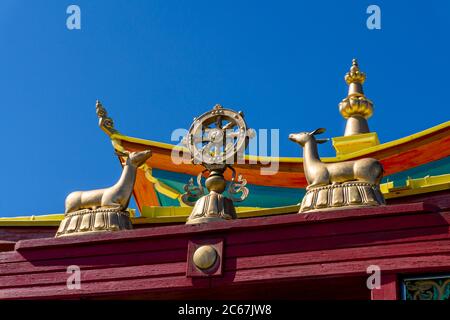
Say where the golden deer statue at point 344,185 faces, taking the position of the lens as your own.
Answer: facing to the left of the viewer
